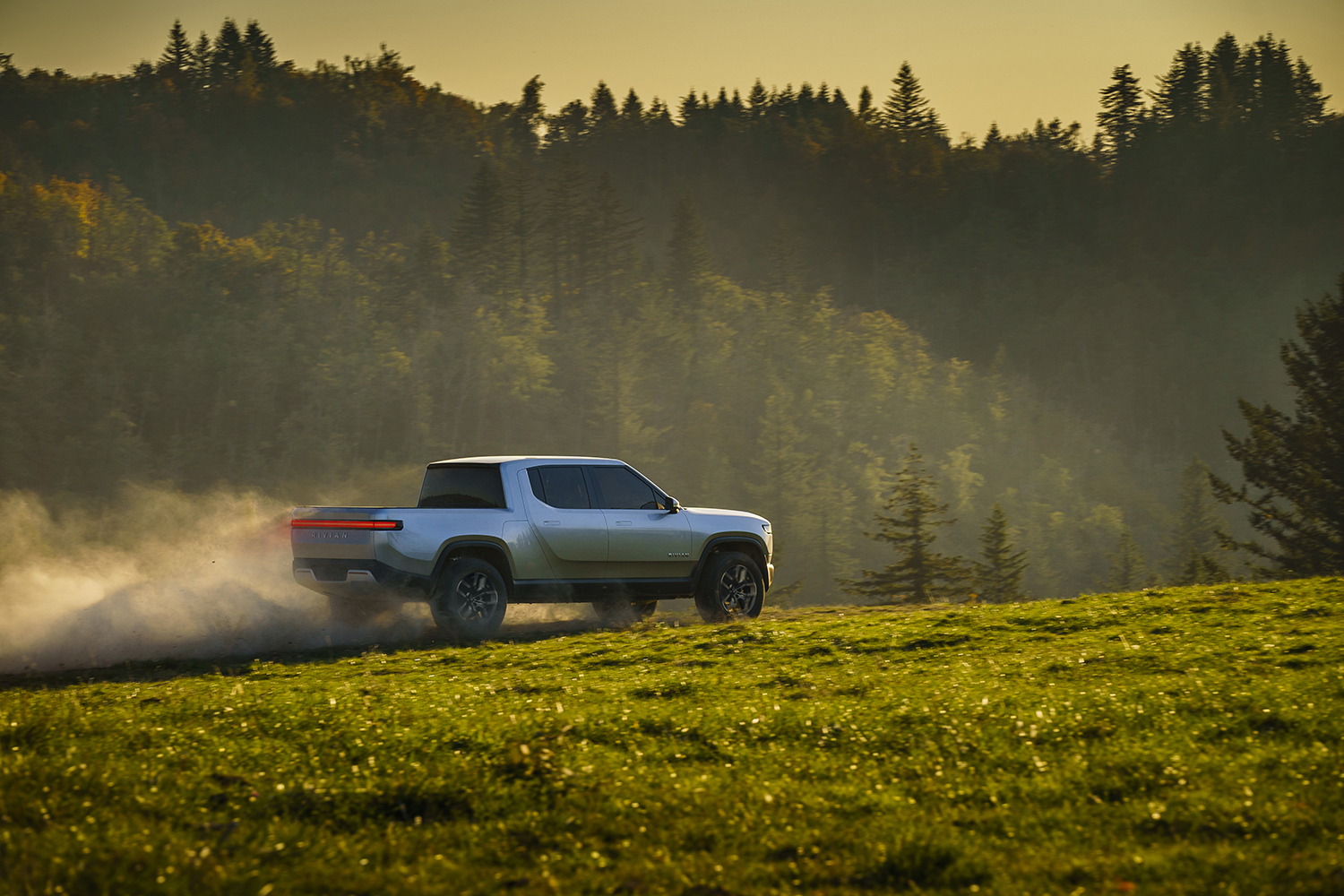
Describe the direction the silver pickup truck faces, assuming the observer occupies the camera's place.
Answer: facing away from the viewer and to the right of the viewer

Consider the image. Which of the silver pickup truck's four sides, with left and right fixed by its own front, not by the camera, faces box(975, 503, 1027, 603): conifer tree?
front

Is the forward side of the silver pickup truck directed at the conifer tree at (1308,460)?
yes

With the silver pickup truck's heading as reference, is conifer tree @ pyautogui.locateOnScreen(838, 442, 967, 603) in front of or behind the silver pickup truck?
in front
